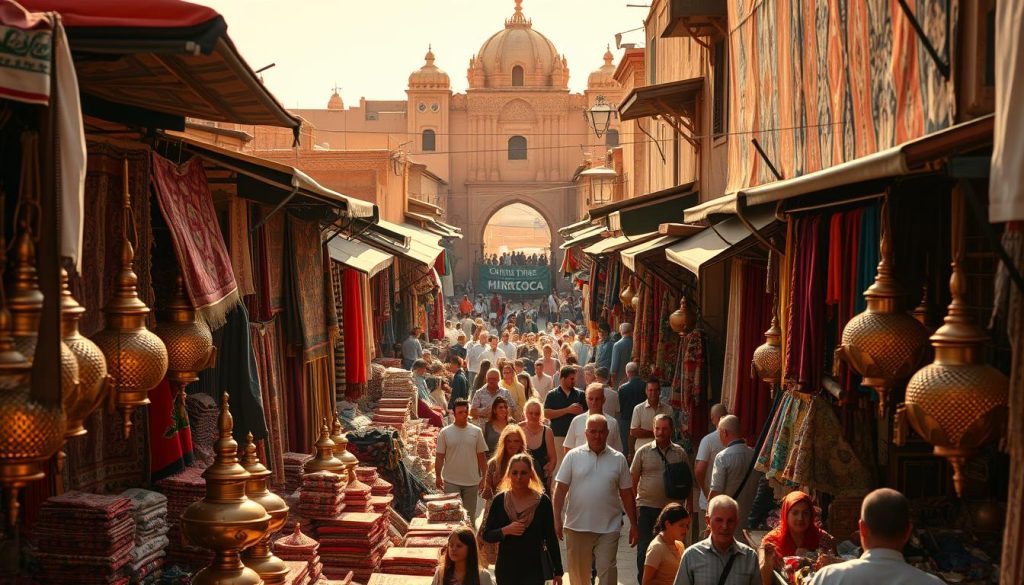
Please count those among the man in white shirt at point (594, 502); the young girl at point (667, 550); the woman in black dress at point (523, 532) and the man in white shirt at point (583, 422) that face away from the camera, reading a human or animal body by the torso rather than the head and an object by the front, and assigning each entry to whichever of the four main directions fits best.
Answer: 0

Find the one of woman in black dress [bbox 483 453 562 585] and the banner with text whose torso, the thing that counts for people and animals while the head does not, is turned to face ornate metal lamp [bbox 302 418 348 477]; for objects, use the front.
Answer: the banner with text

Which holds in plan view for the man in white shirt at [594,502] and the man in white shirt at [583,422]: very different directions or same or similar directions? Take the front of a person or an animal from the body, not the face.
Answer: same or similar directions

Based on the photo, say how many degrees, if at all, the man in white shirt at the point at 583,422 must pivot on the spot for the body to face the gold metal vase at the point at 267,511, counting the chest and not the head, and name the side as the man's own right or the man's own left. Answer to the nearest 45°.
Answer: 0° — they already face it

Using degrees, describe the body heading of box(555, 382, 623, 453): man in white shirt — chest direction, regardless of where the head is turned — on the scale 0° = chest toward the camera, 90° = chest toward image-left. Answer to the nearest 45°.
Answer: approximately 0°

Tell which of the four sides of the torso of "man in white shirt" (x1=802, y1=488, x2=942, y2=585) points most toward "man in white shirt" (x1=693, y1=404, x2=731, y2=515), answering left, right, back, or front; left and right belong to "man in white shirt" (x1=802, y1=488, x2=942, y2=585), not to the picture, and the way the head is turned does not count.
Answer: front

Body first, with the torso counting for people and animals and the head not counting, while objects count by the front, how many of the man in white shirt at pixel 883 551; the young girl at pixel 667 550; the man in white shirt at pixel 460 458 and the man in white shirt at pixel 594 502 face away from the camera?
1

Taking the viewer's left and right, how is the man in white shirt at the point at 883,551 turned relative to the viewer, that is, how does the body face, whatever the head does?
facing away from the viewer

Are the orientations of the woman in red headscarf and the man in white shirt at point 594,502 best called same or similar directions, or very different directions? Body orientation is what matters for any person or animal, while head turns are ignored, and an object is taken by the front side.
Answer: same or similar directions

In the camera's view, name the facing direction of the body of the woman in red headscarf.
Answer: toward the camera

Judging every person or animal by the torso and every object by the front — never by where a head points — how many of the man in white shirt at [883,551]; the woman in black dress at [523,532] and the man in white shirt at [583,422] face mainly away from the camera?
1

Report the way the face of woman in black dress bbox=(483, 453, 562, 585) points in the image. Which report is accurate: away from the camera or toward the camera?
toward the camera

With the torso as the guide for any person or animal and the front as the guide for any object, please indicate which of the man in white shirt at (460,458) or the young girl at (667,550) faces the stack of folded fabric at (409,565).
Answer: the man in white shirt

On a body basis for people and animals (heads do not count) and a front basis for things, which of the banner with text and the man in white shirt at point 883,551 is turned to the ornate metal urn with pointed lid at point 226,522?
the banner with text

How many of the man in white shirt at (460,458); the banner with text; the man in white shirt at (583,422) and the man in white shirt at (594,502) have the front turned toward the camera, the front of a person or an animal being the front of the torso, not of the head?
4

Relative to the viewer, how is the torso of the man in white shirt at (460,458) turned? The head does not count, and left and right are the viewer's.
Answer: facing the viewer

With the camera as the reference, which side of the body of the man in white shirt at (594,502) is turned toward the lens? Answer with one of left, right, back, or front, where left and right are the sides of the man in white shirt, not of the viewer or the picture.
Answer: front

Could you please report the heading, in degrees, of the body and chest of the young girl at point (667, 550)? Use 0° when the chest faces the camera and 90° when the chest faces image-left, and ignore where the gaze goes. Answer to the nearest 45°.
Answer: approximately 315°

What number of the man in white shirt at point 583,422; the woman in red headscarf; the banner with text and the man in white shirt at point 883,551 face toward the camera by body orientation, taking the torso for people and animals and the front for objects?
3

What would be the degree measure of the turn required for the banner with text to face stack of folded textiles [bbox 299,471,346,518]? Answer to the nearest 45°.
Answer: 0° — it already faces it

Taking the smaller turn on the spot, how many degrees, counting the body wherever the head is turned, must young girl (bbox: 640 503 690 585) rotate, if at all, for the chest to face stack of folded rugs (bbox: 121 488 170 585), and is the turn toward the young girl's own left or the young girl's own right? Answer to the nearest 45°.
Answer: approximately 90° to the young girl's own right
